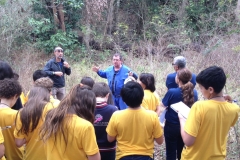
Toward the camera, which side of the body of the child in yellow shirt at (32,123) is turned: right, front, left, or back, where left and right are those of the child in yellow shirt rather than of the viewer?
back

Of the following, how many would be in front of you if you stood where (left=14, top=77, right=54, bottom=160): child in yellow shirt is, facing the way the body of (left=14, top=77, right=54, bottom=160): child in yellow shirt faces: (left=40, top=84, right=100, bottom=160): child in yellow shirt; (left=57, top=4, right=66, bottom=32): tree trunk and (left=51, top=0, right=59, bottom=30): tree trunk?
2

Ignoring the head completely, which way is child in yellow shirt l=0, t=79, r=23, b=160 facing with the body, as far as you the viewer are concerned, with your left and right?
facing away from the viewer and to the right of the viewer

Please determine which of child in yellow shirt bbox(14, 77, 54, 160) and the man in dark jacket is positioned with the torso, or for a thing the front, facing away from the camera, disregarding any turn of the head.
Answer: the child in yellow shirt

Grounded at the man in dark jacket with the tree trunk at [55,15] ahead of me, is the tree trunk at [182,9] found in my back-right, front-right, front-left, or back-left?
front-right

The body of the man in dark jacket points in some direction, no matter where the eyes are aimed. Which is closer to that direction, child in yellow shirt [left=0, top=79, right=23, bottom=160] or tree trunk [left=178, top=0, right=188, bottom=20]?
the child in yellow shirt

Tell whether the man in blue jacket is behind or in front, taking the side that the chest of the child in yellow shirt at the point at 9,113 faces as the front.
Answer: in front

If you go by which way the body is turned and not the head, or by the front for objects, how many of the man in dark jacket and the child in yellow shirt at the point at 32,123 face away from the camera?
1

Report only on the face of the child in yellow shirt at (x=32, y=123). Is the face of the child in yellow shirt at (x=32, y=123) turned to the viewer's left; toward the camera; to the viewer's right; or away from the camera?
away from the camera

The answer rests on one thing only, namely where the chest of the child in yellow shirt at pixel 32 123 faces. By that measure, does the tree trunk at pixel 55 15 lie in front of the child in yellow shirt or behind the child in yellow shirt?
in front

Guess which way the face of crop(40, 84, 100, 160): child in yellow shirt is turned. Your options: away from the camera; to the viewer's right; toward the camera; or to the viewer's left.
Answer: away from the camera
